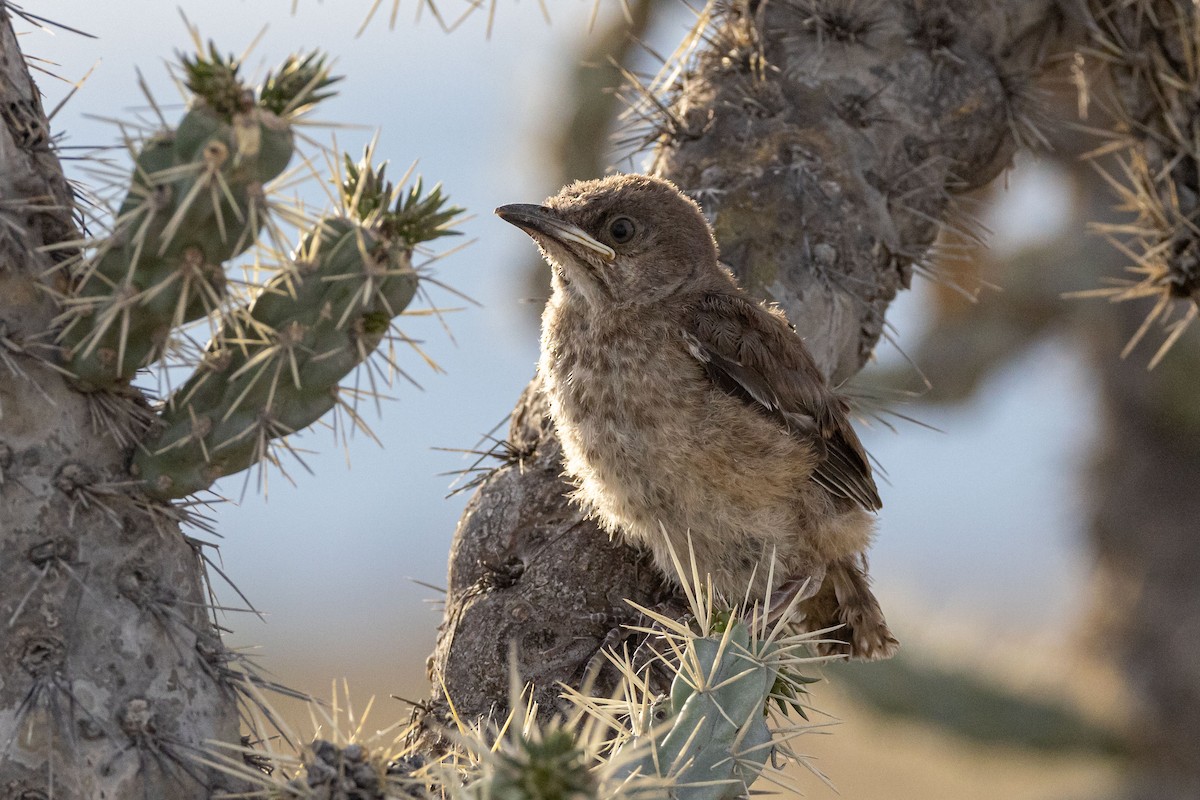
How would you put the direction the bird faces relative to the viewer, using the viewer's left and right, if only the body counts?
facing the viewer and to the left of the viewer

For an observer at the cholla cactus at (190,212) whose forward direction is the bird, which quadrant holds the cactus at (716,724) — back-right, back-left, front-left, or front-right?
front-right

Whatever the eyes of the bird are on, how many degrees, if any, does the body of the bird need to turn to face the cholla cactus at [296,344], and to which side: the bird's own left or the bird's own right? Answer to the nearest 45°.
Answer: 0° — it already faces it

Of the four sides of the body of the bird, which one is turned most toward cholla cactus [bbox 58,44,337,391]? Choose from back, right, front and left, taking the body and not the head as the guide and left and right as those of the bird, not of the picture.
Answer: front
